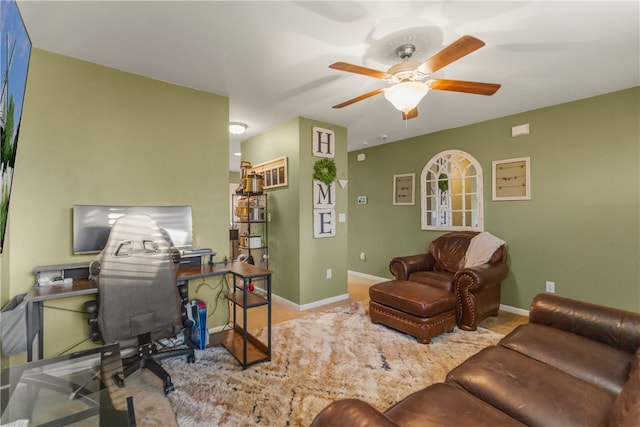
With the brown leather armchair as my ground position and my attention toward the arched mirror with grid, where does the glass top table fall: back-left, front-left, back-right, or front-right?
back-left

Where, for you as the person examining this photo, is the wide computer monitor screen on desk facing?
facing the viewer

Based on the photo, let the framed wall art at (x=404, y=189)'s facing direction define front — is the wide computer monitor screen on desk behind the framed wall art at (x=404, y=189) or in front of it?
in front

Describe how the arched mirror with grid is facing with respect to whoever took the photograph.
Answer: facing the viewer and to the left of the viewer

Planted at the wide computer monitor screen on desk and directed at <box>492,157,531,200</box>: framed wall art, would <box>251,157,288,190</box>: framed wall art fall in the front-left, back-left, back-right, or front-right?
front-left

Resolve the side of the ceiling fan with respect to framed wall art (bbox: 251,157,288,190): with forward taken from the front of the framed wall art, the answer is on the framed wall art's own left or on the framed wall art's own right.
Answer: on the framed wall art's own left

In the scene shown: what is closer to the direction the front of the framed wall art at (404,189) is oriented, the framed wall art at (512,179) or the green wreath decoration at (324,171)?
the green wreath decoration

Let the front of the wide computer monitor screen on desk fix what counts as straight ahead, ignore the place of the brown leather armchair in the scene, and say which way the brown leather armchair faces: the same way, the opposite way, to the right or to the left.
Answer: to the right

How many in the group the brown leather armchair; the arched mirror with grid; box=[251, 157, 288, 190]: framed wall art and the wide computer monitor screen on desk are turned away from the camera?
0

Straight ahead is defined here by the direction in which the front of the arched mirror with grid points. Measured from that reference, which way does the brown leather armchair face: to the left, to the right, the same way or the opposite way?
the same way

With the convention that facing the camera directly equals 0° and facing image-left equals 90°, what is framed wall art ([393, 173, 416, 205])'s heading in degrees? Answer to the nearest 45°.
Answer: approximately 45°

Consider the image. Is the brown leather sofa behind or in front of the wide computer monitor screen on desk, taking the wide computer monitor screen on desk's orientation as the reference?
in front

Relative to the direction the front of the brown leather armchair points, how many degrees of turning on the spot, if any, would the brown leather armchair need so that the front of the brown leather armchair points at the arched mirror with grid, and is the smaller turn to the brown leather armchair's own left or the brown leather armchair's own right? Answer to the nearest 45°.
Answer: approximately 135° to the brown leather armchair's own right
